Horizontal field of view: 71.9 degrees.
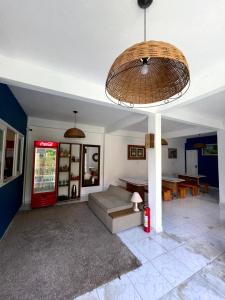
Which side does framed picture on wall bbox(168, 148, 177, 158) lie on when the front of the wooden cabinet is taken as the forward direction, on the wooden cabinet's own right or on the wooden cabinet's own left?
on the wooden cabinet's own left

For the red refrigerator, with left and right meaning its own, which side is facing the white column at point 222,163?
left

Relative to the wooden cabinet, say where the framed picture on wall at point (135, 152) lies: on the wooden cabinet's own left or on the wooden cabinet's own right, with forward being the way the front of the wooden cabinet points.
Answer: on the wooden cabinet's own left

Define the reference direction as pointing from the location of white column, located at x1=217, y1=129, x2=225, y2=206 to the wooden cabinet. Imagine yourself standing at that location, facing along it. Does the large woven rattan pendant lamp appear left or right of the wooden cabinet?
left

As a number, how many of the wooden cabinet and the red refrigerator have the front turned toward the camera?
2

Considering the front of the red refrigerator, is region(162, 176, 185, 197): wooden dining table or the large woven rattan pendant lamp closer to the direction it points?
the large woven rattan pendant lamp

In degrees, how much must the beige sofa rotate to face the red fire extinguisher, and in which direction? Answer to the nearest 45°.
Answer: approximately 90° to its left

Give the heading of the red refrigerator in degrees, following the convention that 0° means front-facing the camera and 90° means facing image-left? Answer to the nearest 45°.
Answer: approximately 0°

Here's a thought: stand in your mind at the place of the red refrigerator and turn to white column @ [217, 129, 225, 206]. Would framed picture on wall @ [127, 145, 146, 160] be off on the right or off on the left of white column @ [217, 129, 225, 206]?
left

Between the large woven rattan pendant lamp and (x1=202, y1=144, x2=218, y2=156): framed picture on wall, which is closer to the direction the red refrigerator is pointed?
the large woven rattan pendant lamp

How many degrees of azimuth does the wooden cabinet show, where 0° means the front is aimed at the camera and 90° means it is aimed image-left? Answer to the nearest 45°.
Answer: approximately 0°

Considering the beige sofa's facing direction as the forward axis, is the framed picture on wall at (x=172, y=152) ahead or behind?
behind
